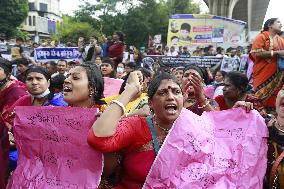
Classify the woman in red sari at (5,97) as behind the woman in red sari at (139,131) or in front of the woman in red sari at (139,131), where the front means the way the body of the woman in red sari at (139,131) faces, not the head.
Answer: behind

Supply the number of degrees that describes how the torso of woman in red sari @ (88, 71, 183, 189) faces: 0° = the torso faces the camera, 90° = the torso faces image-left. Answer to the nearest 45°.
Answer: approximately 315°

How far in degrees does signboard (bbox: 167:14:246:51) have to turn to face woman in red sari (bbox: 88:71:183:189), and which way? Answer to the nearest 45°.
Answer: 0° — it already faces them

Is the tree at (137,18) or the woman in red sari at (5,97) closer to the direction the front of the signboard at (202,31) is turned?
the woman in red sari

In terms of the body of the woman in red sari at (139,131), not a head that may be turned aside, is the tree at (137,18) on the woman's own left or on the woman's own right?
on the woman's own left

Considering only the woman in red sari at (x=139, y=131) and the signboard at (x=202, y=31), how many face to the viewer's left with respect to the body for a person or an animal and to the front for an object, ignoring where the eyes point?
0

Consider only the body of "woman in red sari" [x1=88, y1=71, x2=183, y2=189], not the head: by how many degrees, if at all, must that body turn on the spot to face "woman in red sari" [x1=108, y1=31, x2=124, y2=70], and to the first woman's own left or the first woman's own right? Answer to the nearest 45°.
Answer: approximately 135° to the first woman's own left

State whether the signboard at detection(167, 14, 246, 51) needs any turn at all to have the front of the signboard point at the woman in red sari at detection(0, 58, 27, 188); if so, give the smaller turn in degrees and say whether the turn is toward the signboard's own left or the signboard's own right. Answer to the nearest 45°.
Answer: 0° — it already faces them

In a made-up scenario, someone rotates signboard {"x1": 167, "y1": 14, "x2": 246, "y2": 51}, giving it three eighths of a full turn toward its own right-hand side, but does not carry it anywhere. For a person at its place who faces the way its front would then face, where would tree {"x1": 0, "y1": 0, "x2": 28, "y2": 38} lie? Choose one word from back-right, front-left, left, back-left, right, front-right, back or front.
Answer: front

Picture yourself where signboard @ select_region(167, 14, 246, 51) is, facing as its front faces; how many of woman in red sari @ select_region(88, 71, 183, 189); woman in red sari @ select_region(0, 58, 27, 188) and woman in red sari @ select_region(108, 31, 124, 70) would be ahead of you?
3

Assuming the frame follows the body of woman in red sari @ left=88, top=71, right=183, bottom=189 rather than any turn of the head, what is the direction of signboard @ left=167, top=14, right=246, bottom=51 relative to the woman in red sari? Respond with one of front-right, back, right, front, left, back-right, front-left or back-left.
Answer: back-left
